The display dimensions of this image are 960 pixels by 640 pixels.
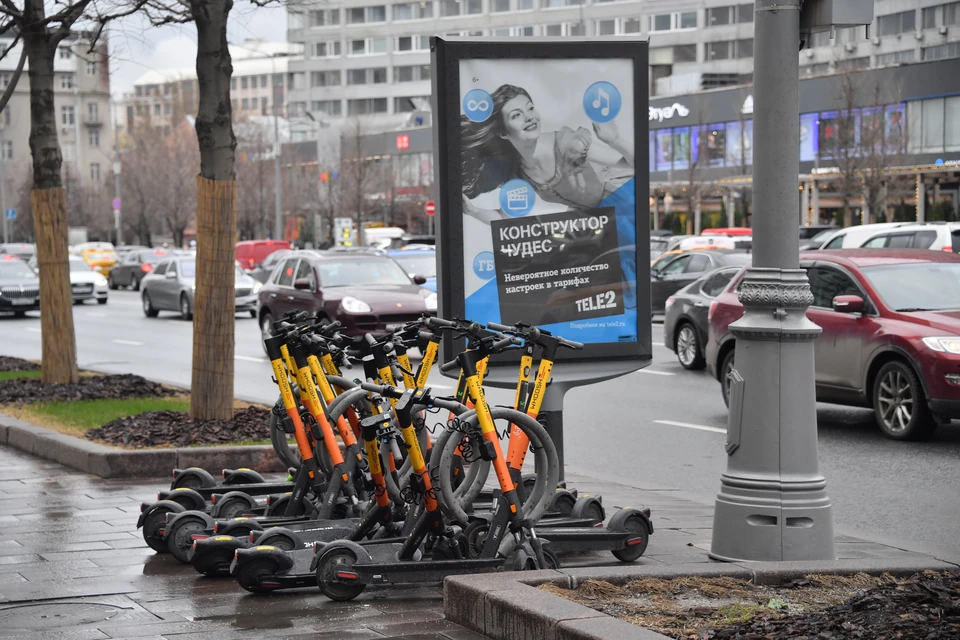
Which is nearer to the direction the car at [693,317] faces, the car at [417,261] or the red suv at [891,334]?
the red suv

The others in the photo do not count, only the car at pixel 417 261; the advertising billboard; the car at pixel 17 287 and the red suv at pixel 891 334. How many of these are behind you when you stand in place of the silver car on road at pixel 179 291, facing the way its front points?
1

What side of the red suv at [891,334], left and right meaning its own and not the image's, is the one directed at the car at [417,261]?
back

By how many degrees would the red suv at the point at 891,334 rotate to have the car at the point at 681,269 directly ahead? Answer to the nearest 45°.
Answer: approximately 135° to its left

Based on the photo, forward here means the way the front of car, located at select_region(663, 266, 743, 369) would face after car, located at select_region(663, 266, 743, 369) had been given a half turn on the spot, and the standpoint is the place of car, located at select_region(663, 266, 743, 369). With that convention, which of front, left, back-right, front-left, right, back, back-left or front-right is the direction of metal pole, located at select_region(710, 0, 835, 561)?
back-left

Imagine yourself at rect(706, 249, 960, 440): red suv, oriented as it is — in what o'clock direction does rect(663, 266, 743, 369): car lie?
The car is roughly at 7 o'clock from the red suv.

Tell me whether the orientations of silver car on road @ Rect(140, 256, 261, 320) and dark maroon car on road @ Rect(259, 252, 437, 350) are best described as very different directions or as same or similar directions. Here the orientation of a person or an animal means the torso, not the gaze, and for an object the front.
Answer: same or similar directions

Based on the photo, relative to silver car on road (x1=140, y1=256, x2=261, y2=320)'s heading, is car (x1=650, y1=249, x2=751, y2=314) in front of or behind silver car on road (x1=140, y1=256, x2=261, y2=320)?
in front

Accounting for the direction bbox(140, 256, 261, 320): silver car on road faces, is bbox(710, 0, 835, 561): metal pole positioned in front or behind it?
in front

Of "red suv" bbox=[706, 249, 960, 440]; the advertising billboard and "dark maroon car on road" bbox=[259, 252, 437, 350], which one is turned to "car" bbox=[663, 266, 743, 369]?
the dark maroon car on road

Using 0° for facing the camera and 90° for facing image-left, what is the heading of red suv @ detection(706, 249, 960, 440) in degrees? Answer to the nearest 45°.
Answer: approximately 315°

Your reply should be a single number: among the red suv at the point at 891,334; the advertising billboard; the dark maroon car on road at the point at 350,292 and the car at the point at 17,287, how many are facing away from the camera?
0

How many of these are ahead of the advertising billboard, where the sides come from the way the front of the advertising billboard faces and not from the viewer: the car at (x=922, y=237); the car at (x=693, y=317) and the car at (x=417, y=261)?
0

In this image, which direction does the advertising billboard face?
toward the camera

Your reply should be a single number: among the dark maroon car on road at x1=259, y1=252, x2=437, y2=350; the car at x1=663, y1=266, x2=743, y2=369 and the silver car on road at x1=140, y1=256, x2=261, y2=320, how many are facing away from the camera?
0

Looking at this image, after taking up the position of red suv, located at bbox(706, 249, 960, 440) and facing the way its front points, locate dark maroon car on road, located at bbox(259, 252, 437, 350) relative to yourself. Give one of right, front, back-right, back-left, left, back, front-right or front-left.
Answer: back
